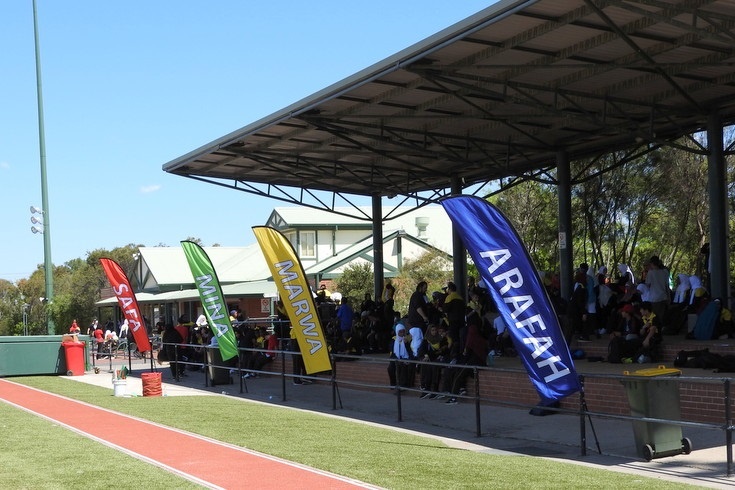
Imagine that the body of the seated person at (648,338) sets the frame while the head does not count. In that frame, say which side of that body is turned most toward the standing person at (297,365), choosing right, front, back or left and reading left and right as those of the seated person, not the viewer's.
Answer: right

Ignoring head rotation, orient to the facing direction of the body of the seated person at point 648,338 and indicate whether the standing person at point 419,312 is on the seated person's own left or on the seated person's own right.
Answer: on the seated person's own right

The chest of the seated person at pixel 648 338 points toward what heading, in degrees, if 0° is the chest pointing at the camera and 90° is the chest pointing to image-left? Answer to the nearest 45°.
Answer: approximately 45°

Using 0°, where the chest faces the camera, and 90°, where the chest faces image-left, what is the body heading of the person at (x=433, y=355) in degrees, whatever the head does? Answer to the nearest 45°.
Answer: approximately 0°

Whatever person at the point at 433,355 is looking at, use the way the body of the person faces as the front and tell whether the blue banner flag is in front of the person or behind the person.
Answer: in front
